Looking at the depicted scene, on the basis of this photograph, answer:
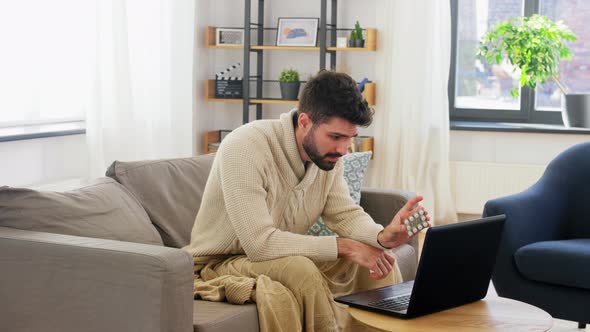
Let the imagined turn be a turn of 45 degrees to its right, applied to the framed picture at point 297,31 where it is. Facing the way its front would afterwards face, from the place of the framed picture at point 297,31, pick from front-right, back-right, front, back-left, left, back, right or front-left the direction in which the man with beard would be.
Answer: front-left

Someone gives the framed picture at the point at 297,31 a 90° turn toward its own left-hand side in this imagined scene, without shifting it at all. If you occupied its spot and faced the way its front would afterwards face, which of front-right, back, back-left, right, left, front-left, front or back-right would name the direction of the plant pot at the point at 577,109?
front

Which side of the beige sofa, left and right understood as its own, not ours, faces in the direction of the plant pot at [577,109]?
left

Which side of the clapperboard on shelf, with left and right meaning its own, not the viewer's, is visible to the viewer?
front

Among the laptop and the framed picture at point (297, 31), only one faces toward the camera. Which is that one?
the framed picture

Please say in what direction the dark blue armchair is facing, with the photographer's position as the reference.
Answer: facing the viewer and to the left of the viewer

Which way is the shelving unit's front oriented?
toward the camera

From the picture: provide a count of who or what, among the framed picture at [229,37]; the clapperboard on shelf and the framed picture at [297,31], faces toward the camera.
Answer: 3

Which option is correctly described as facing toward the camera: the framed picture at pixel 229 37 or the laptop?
the framed picture

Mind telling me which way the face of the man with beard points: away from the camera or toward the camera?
toward the camera

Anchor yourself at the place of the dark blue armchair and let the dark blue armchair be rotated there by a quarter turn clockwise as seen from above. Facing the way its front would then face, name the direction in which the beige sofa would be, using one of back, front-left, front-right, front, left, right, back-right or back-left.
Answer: left

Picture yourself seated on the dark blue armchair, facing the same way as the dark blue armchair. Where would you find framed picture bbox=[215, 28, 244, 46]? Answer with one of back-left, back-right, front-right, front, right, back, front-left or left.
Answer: right

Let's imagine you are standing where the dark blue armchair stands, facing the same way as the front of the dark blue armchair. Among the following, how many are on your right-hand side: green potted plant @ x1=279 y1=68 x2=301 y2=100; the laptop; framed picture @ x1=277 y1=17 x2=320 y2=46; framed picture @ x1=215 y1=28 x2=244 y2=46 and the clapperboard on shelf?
4

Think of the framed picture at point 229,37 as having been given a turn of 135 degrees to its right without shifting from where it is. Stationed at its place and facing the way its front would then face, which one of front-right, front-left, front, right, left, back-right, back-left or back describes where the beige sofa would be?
back-left

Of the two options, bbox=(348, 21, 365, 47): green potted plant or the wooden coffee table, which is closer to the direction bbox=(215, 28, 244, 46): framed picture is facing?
the wooden coffee table

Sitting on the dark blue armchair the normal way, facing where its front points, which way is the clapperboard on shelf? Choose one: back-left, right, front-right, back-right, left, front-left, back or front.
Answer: right
